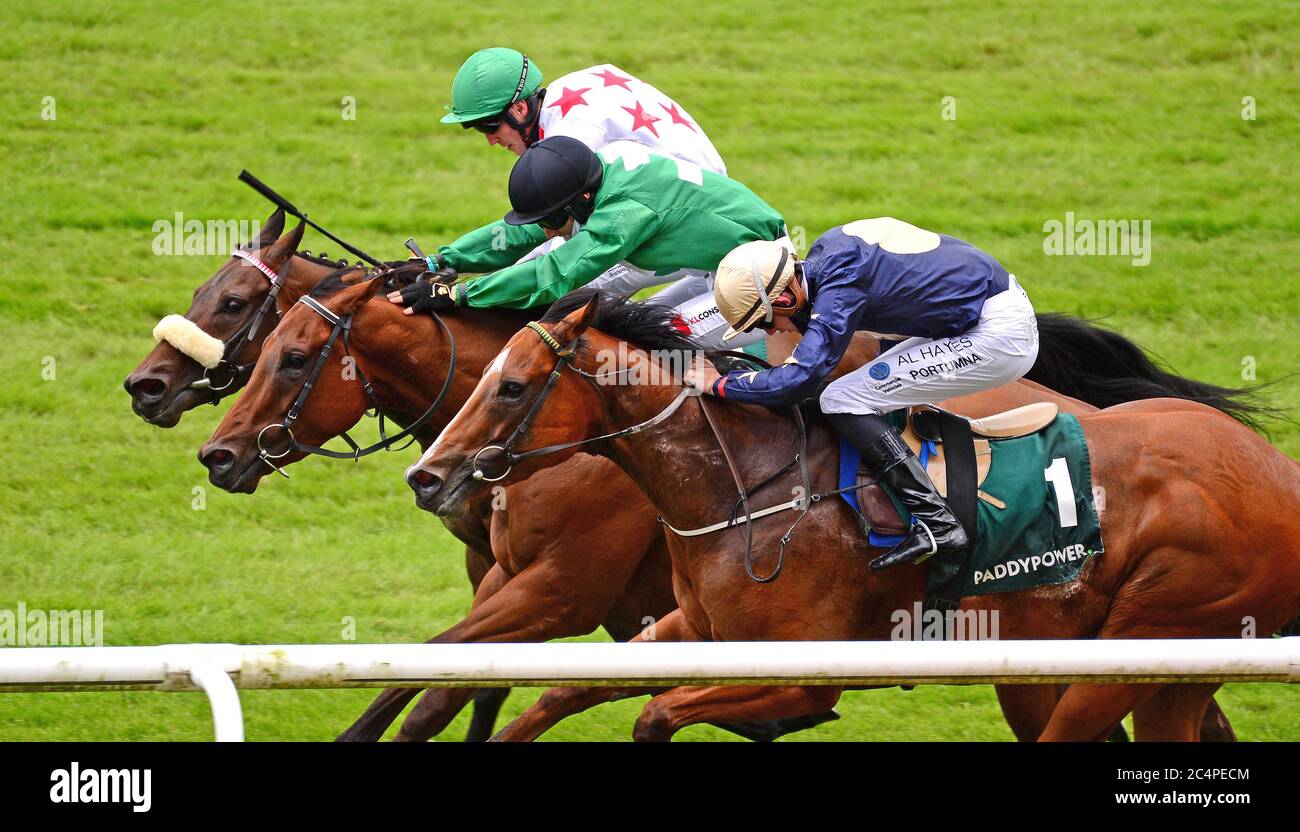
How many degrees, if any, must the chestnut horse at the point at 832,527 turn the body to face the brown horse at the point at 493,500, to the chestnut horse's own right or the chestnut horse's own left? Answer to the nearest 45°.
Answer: approximately 45° to the chestnut horse's own right

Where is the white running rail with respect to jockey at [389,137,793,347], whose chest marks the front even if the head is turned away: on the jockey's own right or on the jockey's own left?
on the jockey's own left

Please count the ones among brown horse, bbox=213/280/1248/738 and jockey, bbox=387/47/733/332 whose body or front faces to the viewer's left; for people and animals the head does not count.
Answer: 2

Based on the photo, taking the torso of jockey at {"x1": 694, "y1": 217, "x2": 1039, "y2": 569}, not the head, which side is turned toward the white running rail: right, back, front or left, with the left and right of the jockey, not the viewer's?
left

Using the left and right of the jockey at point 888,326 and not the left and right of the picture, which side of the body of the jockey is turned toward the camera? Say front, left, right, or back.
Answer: left

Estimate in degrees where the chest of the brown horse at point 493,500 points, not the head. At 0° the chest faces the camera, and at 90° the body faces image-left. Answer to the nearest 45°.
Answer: approximately 90°

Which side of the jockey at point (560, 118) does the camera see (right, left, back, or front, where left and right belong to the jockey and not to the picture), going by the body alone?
left

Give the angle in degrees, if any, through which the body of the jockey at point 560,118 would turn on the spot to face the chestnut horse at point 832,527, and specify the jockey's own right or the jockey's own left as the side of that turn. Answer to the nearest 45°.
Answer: approximately 135° to the jockey's own left

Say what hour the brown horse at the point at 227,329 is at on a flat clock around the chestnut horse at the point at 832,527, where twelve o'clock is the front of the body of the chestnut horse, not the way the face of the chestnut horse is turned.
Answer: The brown horse is roughly at 1 o'clock from the chestnut horse.

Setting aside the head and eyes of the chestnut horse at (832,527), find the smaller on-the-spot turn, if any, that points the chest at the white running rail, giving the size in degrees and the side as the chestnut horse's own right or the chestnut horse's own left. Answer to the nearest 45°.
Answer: approximately 90° to the chestnut horse's own left

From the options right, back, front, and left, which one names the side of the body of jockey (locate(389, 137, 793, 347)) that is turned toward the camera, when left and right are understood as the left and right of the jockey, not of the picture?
left

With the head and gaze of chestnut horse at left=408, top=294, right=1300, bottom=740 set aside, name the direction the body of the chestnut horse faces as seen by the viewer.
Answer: to the viewer's left
